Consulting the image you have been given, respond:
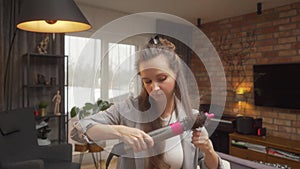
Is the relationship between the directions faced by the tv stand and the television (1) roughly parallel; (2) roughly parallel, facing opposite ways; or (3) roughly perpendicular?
roughly parallel

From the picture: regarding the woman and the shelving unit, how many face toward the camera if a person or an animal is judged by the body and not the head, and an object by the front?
2

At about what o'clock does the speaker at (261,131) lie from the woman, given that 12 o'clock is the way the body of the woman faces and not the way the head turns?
The speaker is roughly at 7 o'clock from the woman.

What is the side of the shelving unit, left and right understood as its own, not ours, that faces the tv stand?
left

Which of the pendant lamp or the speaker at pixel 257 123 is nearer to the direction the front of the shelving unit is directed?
the pendant lamp

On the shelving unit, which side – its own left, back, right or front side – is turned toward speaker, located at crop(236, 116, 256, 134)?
left

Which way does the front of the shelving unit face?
toward the camera

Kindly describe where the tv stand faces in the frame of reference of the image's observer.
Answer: facing the viewer and to the left of the viewer

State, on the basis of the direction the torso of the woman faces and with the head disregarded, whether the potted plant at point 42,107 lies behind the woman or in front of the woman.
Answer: behind

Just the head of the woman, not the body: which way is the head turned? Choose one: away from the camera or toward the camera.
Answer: toward the camera
